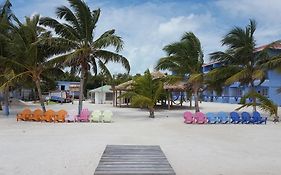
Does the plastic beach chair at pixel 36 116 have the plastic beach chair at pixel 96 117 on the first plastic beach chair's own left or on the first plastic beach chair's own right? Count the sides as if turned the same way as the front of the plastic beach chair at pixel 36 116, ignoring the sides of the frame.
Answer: on the first plastic beach chair's own left

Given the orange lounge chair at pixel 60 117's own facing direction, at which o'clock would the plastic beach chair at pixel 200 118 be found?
The plastic beach chair is roughly at 8 o'clock from the orange lounge chair.

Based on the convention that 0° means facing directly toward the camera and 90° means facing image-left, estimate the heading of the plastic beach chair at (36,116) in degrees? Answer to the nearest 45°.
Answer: approximately 45°

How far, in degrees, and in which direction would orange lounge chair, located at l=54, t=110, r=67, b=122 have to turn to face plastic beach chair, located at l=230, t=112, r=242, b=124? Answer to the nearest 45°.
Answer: approximately 135° to its left

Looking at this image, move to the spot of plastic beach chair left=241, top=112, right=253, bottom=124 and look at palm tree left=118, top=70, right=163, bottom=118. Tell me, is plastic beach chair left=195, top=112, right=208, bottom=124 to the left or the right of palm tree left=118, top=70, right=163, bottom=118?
left

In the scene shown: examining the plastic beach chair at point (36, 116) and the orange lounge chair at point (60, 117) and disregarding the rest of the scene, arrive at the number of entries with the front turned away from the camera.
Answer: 0

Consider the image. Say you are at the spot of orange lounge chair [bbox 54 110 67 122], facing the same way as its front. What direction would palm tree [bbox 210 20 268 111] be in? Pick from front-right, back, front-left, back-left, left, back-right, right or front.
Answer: back-left

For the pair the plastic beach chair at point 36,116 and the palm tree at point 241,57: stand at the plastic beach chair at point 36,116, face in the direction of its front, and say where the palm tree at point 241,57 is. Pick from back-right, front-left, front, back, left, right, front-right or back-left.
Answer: back-left
